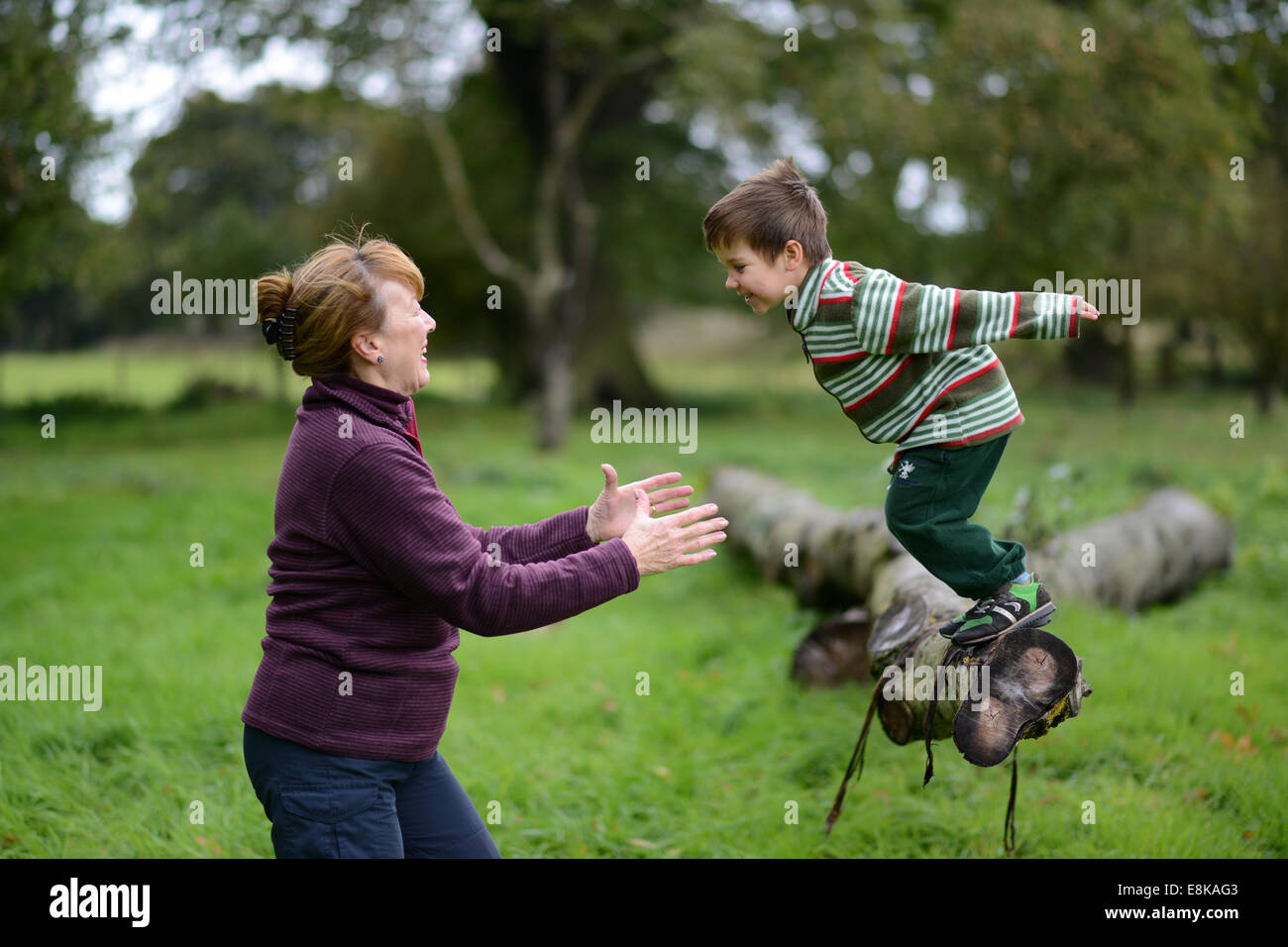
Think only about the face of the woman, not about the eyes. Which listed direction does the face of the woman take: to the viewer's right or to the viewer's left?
to the viewer's right

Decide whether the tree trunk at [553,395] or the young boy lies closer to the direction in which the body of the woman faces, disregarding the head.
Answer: the young boy

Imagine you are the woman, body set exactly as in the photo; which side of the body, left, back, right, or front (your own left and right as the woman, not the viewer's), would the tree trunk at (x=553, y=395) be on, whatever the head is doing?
left

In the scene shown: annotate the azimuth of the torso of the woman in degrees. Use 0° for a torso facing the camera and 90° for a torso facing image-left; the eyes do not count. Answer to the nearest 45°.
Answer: approximately 270°

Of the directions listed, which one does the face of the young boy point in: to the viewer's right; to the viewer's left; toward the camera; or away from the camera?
to the viewer's left
